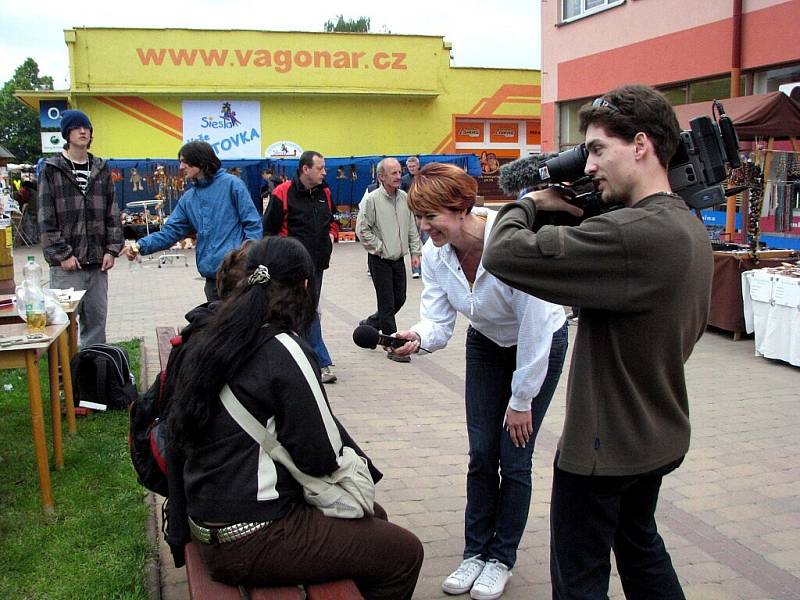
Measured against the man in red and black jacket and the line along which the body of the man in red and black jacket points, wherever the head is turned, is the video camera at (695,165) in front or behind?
in front

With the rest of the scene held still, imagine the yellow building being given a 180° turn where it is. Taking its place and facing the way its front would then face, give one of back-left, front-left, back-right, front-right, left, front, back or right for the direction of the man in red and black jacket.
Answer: back

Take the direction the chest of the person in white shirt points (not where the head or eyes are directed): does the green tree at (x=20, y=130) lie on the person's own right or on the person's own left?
on the person's own right

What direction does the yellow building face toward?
toward the camera

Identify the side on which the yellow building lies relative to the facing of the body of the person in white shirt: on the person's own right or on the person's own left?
on the person's own right

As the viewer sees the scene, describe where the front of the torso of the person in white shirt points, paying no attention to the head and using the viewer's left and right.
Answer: facing the viewer and to the left of the viewer

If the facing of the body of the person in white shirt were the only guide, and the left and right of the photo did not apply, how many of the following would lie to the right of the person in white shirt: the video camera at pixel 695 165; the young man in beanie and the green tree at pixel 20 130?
2

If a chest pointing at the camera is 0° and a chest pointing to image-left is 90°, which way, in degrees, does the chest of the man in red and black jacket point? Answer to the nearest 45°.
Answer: approximately 315°

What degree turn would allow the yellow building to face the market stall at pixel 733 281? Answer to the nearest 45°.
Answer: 0° — it already faces it

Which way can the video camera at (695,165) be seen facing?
to the viewer's left

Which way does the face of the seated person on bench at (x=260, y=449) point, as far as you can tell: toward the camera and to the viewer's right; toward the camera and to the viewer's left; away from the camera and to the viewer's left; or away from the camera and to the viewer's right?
away from the camera and to the viewer's right

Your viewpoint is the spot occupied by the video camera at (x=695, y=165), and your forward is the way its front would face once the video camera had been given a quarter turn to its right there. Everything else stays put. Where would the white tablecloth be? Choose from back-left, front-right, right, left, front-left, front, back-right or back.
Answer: front

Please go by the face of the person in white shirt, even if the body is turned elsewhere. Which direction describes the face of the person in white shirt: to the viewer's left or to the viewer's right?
to the viewer's left

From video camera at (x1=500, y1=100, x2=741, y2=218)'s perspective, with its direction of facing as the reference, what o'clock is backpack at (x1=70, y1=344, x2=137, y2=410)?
The backpack is roughly at 1 o'clock from the video camera.

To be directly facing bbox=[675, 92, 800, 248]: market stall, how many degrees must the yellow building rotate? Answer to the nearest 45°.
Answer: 0° — it already faces it

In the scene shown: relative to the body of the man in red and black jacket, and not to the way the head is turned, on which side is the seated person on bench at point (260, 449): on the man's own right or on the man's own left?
on the man's own right
